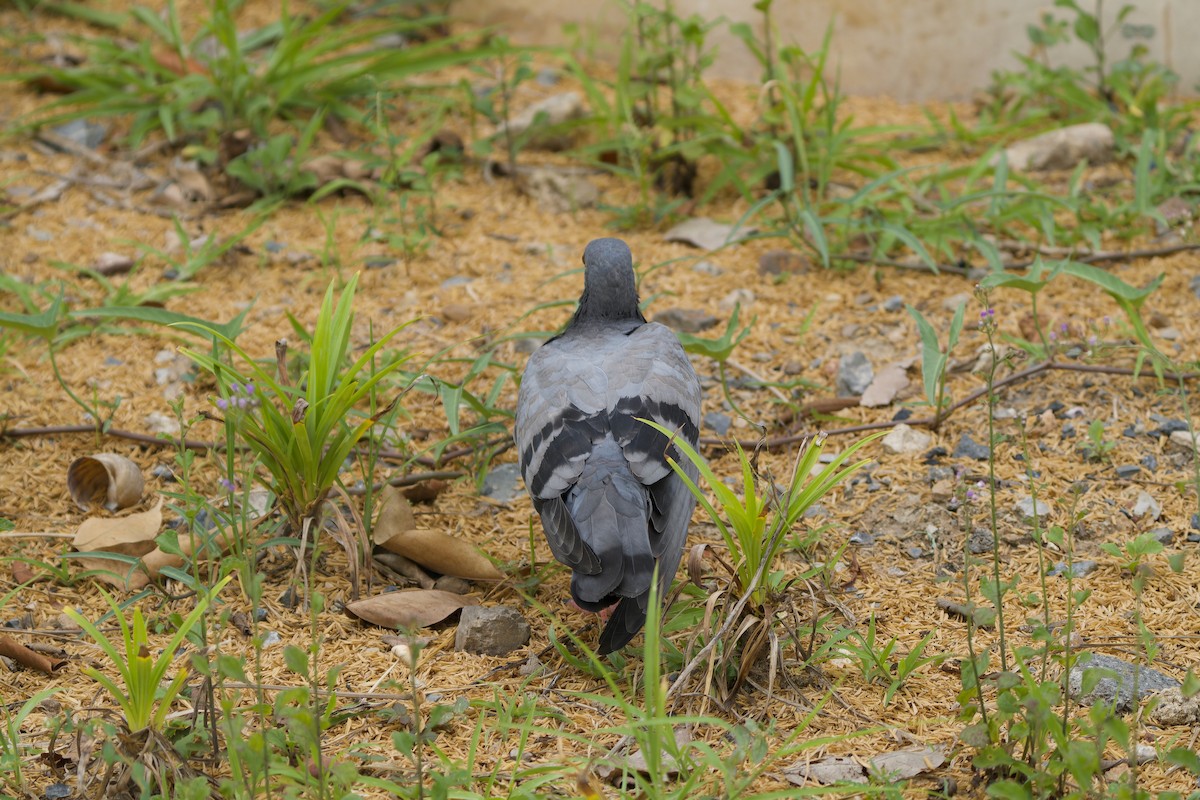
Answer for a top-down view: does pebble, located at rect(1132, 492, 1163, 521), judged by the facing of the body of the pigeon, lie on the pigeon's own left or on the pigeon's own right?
on the pigeon's own right

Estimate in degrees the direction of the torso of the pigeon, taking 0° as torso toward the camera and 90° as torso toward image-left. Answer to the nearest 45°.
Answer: approximately 180°

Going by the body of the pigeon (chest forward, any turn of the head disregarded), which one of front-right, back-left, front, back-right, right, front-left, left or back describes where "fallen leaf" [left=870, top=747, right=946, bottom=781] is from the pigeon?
back-right

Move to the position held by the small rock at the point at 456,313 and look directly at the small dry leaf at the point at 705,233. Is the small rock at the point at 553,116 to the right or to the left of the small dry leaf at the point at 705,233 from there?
left

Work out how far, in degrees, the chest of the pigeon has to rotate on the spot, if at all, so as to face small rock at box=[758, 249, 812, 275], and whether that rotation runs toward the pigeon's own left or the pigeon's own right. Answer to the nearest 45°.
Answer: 0° — it already faces it

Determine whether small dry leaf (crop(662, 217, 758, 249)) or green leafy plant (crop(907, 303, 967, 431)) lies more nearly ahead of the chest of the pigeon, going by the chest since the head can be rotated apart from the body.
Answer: the small dry leaf
